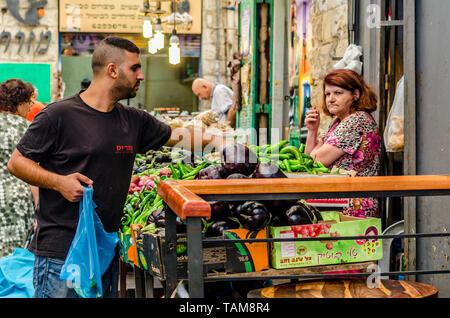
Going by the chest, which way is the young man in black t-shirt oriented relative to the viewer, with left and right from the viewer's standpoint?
facing the viewer and to the right of the viewer

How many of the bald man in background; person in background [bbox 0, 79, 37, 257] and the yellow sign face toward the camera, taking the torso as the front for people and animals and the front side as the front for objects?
1

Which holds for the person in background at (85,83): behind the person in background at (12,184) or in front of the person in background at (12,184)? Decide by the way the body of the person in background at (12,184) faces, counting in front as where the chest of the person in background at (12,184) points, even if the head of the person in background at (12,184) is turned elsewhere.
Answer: in front

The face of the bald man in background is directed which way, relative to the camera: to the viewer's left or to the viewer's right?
to the viewer's left

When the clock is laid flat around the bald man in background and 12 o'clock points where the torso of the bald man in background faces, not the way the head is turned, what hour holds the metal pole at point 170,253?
The metal pole is roughly at 9 o'clock from the bald man in background.

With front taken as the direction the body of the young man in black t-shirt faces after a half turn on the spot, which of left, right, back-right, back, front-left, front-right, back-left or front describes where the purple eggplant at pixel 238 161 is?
back-right

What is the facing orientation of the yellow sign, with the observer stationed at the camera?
facing the viewer

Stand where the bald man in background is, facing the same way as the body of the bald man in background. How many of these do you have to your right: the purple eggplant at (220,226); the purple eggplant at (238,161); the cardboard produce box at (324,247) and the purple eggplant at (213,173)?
0

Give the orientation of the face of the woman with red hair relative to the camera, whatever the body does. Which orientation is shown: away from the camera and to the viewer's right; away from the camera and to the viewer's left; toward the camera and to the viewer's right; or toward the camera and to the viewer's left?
toward the camera and to the viewer's left

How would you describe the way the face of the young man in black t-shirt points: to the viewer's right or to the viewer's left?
to the viewer's right

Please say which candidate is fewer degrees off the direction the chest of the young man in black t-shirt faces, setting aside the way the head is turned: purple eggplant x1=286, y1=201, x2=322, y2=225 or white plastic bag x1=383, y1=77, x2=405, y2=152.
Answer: the purple eggplant

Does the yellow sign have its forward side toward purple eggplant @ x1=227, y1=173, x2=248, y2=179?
yes

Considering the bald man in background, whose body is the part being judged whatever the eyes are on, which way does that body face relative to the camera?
to the viewer's left

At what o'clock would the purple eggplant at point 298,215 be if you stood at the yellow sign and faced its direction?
The purple eggplant is roughly at 12 o'clock from the yellow sign.
